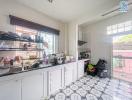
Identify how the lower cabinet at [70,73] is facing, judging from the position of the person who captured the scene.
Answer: facing the viewer and to the right of the viewer

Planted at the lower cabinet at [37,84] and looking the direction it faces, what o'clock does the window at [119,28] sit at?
The window is roughly at 10 o'clock from the lower cabinet.
